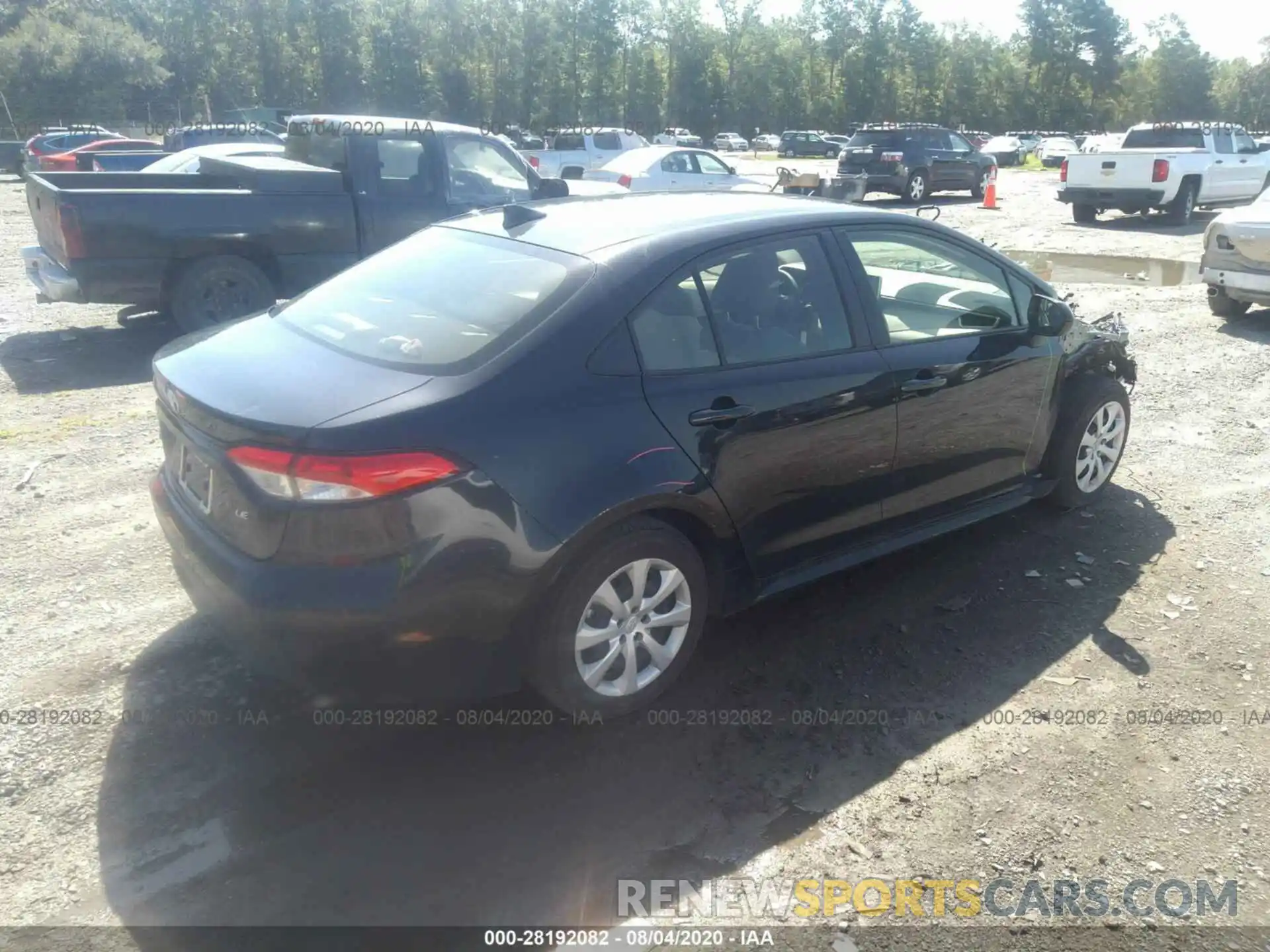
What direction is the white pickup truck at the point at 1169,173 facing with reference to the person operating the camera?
facing away from the viewer and to the right of the viewer

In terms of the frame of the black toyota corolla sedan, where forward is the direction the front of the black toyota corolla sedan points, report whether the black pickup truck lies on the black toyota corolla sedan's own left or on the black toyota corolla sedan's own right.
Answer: on the black toyota corolla sedan's own left

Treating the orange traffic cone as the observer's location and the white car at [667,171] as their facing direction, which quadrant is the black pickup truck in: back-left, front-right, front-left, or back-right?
front-left

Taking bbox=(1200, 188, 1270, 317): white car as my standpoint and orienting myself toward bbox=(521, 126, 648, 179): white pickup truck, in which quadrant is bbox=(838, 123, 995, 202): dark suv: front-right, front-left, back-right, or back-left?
front-right

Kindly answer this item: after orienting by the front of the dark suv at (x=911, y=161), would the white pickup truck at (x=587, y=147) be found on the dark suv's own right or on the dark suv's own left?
on the dark suv's own left

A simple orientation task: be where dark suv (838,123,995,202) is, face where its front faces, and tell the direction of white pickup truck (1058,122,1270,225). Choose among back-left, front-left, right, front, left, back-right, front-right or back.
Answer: right

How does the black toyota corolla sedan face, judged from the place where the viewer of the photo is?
facing away from the viewer and to the right of the viewer

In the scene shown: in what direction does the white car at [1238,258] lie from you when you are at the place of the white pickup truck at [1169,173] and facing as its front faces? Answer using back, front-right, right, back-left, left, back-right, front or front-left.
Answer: back-right

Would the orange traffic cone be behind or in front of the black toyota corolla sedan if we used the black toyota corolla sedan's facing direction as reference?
in front

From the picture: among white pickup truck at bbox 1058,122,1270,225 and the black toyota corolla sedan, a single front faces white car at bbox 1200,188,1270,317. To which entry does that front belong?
the black toyota corolla sedan

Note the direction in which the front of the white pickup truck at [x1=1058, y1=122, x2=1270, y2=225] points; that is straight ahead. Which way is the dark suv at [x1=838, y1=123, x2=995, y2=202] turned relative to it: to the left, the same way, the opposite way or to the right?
the same way
